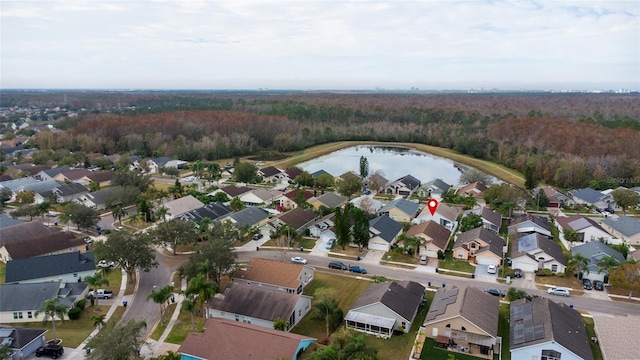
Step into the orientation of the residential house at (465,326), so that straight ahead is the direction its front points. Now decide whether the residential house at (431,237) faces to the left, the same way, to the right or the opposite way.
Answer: the opposite way

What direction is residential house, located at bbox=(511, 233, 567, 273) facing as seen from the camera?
toward the camera

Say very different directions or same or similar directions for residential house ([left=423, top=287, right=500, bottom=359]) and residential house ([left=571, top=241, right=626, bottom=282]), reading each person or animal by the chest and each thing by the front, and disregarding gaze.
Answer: very different directions

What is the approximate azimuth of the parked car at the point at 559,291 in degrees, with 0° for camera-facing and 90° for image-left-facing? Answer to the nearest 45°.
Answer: approximately 90°

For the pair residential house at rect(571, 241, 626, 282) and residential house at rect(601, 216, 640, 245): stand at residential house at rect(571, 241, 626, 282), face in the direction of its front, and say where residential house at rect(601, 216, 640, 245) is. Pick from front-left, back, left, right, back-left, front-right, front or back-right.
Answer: back

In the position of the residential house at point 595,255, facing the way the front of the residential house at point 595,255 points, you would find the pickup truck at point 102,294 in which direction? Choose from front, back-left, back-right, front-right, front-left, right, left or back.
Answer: front-right

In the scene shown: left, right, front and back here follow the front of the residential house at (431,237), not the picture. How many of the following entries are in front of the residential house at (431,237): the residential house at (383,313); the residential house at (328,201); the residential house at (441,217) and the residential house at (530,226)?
1

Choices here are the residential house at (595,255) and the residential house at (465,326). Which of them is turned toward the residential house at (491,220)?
the residential house at (465,326)

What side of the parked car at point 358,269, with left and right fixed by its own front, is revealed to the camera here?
right

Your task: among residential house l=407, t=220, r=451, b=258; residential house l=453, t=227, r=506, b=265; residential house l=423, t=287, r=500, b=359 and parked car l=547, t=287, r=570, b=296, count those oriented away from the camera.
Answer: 1

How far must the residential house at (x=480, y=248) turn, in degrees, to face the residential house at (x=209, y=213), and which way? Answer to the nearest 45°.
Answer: approximately 90° to its right

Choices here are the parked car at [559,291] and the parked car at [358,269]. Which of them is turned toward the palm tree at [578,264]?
the parked car at [358,269]

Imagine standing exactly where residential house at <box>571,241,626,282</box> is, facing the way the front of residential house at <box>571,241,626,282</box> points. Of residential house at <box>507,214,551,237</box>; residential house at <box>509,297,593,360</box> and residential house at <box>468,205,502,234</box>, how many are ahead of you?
1

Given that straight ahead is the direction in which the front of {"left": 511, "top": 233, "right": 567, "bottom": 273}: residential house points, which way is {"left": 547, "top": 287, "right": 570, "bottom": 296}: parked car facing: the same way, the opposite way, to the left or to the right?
to the right
